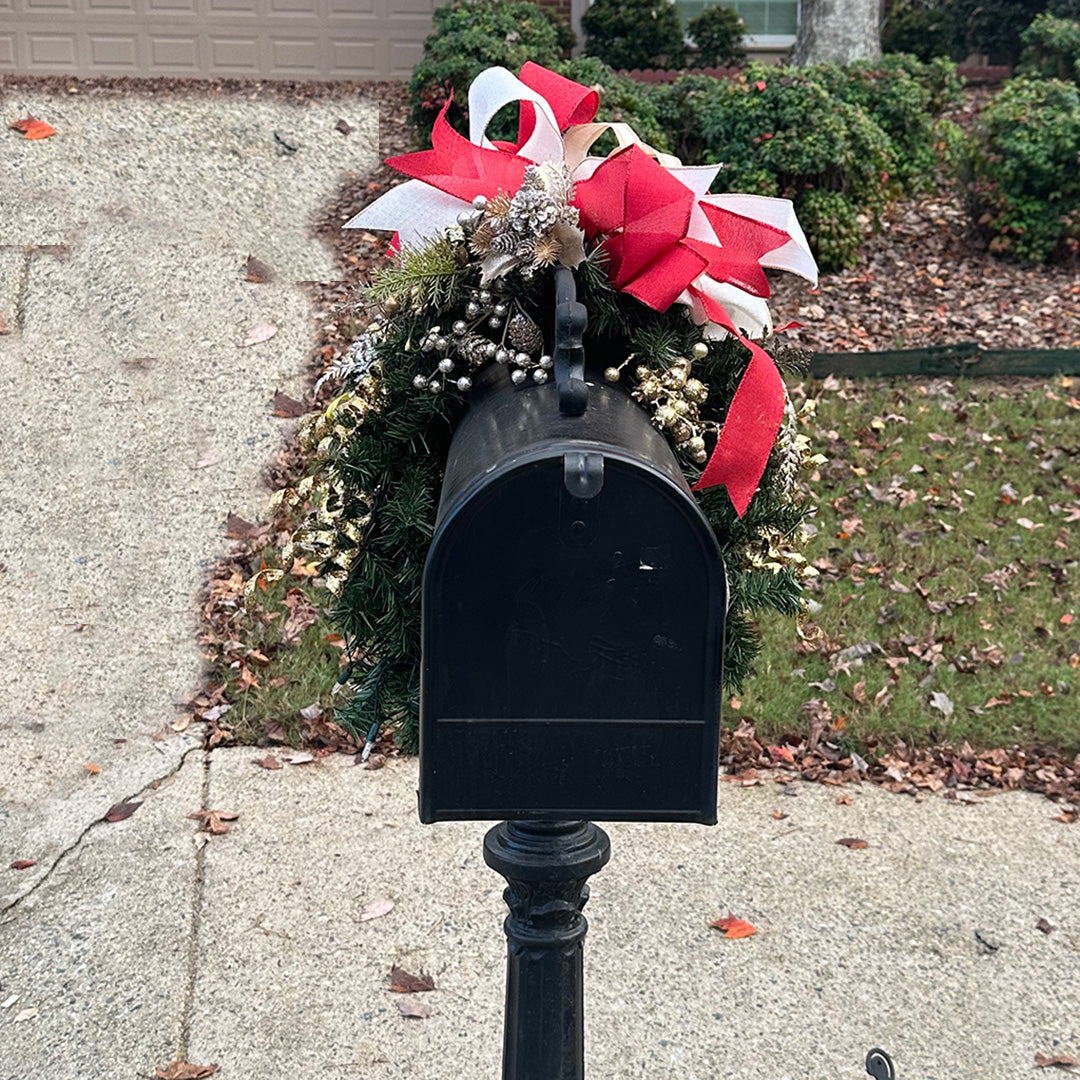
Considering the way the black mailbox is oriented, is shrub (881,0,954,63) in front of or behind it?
behind

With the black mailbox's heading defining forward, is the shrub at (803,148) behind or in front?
behind

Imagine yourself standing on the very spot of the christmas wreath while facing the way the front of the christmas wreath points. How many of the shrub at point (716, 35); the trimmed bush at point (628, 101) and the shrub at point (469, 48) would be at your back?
3

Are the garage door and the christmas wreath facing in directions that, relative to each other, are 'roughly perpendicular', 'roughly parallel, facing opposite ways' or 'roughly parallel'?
roughly parallel

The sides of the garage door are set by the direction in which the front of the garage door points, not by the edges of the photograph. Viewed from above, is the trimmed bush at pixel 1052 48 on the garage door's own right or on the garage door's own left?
on the garage door's own left

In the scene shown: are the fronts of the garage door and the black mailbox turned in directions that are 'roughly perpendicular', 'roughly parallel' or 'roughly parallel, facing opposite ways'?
roughly parallel

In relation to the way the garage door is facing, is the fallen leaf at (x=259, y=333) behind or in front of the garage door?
in front

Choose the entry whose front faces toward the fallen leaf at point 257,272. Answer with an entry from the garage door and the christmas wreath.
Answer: the garage door

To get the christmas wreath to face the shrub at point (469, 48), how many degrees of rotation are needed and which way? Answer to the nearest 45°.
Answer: approximately 180°

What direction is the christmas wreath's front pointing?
toward the camera

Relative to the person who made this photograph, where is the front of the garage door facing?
facing the viewer

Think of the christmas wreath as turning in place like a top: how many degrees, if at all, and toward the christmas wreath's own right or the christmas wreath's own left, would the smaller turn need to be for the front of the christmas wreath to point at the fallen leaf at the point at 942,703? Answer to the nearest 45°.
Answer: approximately 135° to the christmas wreath's own left

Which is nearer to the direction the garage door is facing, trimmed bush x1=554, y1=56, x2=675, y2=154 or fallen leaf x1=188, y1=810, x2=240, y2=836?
the fallen leaf
